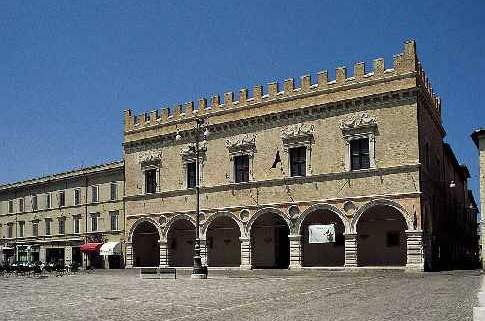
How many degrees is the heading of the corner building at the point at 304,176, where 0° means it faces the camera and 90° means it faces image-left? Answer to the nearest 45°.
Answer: approximately 45°
